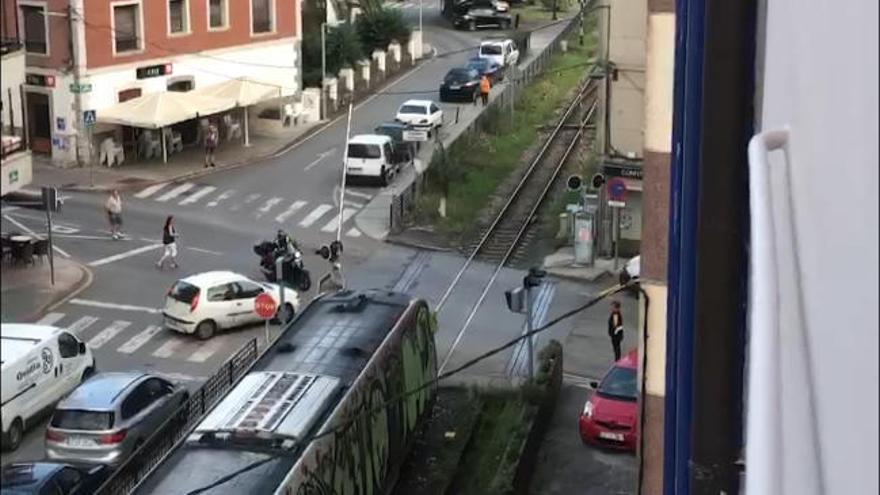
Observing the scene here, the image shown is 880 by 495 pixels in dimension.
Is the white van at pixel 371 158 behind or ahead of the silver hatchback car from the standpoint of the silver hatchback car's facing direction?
ahead

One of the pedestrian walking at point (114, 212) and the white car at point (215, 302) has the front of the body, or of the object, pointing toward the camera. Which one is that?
the pedestrian walking

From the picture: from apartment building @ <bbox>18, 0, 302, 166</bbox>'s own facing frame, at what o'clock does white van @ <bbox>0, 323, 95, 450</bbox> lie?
The white van is roughly at 2 o'clock from the apartment building.

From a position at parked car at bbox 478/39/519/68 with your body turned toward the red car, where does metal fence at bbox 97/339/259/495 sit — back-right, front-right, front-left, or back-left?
front-right

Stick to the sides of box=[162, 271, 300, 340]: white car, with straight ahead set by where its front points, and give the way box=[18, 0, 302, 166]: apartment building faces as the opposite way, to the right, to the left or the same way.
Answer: to the right

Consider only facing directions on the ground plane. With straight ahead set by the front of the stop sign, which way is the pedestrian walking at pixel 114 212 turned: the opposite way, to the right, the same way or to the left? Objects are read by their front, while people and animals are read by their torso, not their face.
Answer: the same way

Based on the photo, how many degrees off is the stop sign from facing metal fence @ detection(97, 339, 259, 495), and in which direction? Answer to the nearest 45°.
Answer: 0° — it already faces it

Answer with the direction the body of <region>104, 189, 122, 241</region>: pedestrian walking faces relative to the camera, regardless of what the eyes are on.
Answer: toward the camera
